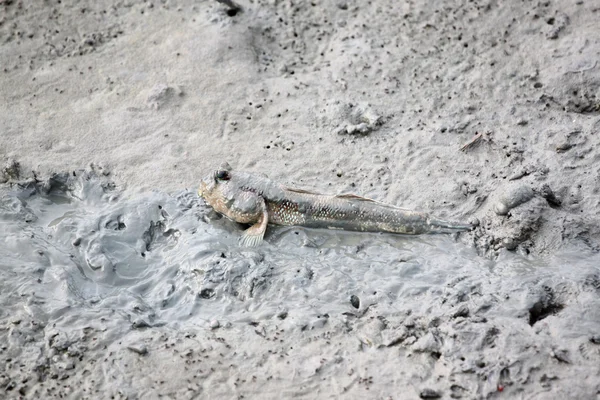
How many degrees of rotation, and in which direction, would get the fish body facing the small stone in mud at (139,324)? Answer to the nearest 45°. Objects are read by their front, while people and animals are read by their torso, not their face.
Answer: approximately 45° to its left

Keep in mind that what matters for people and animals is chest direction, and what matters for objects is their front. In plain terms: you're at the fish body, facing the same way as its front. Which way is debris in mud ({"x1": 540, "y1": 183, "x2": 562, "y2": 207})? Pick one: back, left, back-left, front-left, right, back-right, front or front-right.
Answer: back

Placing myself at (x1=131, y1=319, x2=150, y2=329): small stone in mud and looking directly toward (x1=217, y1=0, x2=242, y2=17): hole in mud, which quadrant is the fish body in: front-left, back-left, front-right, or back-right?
front-right

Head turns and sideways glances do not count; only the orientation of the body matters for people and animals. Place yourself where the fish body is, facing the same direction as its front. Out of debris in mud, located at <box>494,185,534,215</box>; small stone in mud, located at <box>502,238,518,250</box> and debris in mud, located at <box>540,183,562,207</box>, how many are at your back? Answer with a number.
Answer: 3

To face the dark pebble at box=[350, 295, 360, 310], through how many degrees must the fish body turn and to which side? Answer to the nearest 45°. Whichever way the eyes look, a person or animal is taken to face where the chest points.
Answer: approximately 135° to its left

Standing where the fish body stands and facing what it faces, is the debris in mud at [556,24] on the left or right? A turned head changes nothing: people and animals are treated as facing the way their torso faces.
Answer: on its right

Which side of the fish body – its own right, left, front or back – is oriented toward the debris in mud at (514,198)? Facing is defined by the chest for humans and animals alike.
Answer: back

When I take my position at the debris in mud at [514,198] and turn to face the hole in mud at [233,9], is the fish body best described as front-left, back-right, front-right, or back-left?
front-left

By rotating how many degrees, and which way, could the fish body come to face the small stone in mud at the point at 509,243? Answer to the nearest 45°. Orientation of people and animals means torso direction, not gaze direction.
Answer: approximately 180°

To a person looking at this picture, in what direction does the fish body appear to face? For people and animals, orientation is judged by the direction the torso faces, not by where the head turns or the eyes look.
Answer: facing to the left of the viewer

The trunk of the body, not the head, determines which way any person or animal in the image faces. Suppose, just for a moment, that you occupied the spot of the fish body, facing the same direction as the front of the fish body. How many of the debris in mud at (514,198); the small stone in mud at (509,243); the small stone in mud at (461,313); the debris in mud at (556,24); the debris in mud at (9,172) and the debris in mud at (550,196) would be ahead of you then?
1

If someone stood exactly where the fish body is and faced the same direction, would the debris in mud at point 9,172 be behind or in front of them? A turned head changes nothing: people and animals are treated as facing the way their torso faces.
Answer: in front

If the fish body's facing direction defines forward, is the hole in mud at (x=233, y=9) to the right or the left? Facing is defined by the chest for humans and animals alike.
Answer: on its right

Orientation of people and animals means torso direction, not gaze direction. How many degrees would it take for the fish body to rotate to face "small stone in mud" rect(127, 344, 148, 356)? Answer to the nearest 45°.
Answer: approximately 45° to its left
